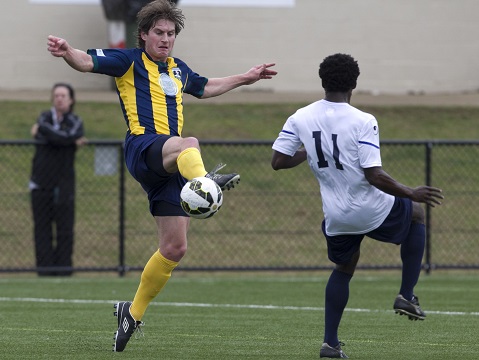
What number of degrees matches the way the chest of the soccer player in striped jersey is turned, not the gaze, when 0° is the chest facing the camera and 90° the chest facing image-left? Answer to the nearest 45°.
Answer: approximately 315°

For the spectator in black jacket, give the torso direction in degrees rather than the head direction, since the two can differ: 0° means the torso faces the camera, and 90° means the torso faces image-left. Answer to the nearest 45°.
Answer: approximately 0°

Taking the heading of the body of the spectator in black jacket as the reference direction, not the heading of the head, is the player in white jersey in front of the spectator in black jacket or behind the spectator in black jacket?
in front

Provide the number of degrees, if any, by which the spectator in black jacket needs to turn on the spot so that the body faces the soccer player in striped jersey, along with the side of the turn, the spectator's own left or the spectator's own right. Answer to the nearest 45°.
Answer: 0° — they already face them

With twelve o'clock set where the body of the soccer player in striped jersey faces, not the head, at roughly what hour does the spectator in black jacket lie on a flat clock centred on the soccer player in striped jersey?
The spectator in black jacket is roughly at 7 o'clock from the soccer player in striped jersey.

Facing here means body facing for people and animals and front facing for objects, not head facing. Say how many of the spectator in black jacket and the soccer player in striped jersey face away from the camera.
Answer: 0
